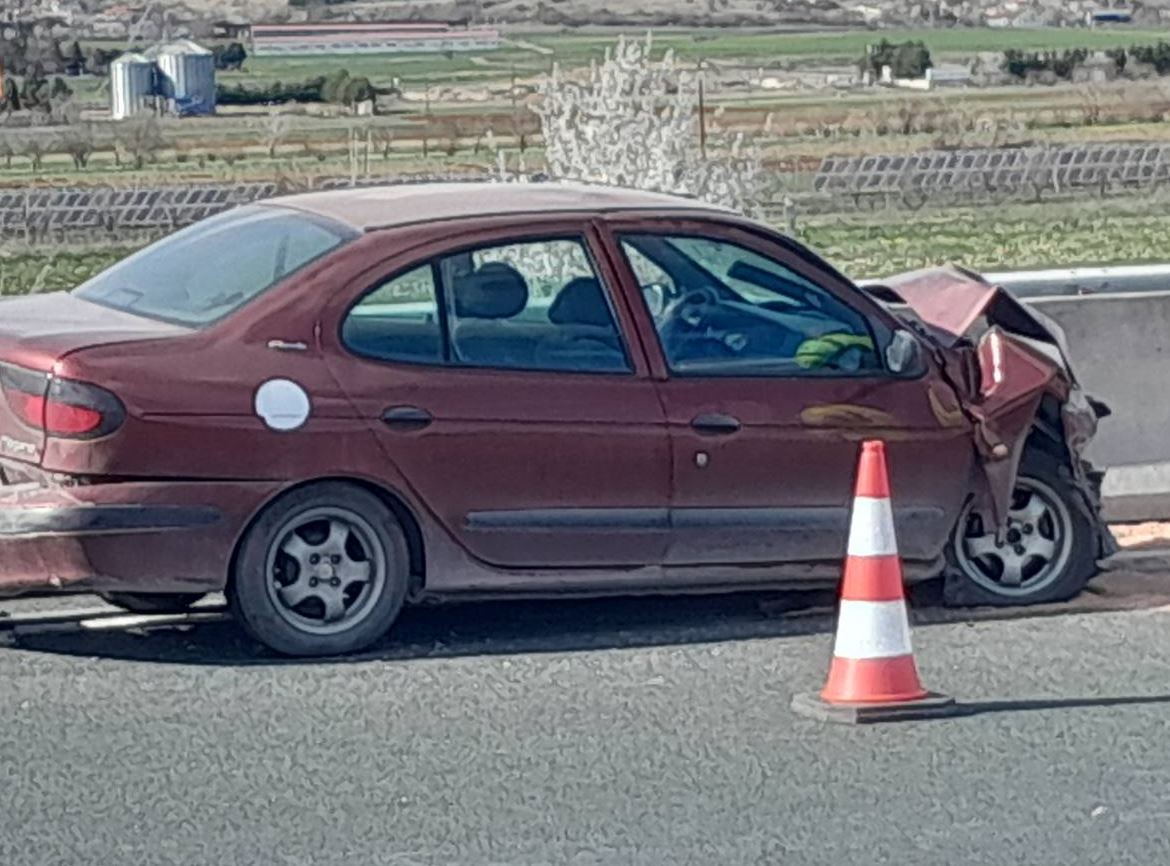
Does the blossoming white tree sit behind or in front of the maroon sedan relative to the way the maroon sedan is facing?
in front

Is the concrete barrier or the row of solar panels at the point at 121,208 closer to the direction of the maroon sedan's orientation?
the concrete barrier

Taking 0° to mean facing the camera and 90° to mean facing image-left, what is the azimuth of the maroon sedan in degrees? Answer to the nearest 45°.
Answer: approximately 225°

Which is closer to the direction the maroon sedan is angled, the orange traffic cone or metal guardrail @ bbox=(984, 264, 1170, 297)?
the metal guardrail

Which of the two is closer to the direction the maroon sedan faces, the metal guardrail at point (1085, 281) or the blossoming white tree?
the metal guardrail

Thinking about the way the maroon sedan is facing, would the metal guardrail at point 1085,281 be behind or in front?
in front
